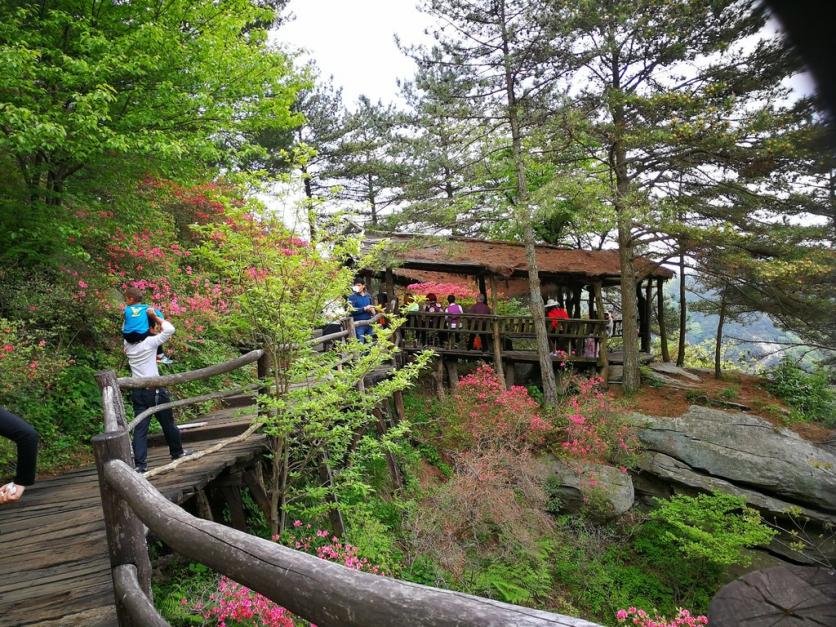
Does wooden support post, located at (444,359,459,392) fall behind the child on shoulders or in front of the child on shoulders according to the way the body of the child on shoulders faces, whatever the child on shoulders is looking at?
in front

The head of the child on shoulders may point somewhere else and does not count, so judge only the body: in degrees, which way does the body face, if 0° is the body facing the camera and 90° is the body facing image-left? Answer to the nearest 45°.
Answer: approximately 225°

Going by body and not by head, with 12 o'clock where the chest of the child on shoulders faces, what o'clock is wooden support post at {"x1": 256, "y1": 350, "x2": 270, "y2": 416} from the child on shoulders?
The wooden support post is roughly at 2 o'clock from the child on shoulders.

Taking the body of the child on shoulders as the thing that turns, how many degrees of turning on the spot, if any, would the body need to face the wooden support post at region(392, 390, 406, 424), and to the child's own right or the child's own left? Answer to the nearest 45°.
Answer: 0° — they already face it

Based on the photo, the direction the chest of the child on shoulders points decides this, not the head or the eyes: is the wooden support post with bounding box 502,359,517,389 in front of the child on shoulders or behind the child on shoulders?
in front

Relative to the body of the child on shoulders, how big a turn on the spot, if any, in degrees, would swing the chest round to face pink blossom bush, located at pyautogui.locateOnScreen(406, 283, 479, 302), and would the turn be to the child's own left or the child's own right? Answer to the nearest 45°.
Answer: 0° — they already face it
